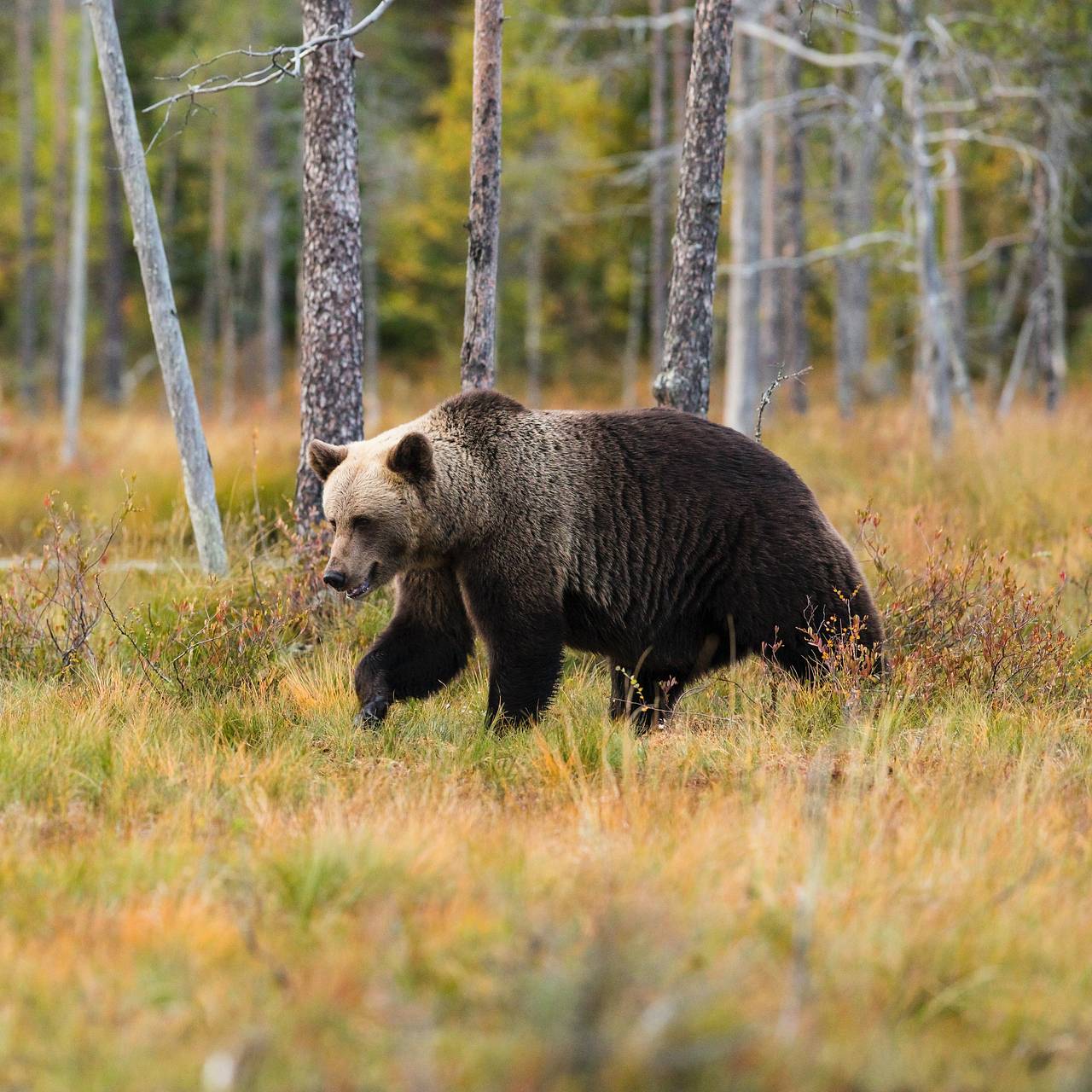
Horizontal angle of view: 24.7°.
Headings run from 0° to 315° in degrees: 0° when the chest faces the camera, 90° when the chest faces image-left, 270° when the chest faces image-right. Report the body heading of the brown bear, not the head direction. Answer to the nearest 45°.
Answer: approximately 90°

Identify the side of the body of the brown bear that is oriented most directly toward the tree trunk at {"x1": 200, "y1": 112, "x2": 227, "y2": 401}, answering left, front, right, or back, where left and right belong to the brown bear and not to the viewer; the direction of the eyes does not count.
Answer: right

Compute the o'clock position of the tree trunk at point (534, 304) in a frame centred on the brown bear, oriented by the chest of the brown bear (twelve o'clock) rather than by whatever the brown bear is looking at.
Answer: The tree trunk is roughly at 3 o'clock from the brown bear.

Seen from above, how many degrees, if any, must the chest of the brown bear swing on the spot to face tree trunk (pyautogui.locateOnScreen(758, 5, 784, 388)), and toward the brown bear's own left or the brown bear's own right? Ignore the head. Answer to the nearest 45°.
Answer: approximately 90° to the brown bear's own right

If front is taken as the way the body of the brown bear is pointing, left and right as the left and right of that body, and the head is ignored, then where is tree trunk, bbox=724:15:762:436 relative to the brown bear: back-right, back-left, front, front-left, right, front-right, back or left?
right

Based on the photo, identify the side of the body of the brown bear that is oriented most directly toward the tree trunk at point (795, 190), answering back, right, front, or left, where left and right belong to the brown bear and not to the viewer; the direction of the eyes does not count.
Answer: right

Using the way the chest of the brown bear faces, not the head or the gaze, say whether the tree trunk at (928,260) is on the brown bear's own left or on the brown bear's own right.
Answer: on the brown bear's own right

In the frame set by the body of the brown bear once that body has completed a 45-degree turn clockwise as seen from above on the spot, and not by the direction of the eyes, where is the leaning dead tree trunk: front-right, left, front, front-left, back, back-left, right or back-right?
front

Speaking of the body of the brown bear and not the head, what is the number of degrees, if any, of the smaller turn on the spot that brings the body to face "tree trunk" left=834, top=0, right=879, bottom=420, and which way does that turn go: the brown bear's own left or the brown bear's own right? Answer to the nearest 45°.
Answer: approximately 90° to the brown bear's own right

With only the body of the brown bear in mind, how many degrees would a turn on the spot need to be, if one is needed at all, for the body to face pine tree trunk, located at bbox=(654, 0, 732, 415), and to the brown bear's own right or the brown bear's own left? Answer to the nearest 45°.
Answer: approximately 90° to the brown bear's own right

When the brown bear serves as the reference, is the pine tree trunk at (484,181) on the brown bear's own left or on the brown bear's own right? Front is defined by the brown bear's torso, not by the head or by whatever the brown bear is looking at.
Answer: on the brown bear's own right
